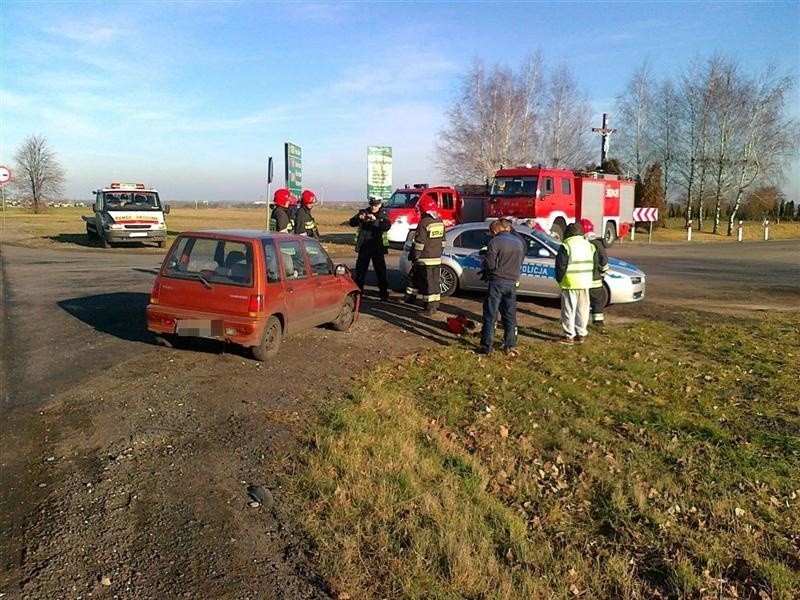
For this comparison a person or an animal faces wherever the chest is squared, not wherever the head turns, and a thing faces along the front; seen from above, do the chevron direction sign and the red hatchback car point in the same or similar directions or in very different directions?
very different directions

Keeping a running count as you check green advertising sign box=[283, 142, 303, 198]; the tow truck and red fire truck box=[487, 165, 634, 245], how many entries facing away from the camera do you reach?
0

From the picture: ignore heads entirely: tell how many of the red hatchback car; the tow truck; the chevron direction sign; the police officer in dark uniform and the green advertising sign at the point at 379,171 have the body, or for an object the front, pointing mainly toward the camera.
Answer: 4

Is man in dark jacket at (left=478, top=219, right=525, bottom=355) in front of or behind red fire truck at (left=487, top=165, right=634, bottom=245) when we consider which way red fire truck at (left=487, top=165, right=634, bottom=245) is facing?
in front

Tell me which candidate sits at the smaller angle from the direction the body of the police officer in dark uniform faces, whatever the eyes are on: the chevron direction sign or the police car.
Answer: the police car

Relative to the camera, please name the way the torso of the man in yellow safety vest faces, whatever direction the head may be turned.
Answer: away from the camera

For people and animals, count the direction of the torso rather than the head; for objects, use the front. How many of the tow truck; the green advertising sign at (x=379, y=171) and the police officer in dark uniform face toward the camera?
3

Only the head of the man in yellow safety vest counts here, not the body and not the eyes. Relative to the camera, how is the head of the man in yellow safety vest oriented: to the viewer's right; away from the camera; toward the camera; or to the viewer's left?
away from the camera

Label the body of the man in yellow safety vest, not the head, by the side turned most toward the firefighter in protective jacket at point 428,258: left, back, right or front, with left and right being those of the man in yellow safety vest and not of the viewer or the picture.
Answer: left

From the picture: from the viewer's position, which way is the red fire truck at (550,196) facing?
facing the viewer and to the left of the viewer

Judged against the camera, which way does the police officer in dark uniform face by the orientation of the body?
toward the camera

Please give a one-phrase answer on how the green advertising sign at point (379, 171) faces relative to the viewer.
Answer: facing the viewer

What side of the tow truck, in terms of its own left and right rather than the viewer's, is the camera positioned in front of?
front

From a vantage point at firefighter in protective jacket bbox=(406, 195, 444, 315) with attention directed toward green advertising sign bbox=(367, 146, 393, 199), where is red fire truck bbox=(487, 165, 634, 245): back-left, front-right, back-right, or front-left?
front-right

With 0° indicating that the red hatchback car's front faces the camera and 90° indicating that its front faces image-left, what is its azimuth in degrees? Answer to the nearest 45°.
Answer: approximately 225°

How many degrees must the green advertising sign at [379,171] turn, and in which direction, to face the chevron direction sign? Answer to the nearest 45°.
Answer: approximately 45° to its left

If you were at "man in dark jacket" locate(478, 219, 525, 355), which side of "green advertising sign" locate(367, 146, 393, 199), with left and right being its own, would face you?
front

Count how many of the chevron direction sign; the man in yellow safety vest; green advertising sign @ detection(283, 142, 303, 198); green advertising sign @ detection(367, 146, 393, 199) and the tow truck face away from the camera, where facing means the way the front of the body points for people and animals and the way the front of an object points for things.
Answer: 1
